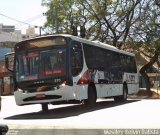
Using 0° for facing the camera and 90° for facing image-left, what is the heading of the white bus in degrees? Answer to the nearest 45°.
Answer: approximately 45°
